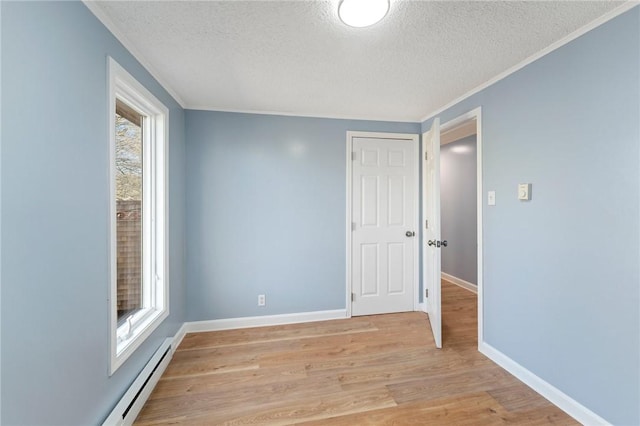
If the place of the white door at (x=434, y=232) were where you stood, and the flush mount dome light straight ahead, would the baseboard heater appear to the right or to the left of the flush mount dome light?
right

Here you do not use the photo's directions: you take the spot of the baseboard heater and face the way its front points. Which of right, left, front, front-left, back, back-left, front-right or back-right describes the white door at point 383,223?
front-left

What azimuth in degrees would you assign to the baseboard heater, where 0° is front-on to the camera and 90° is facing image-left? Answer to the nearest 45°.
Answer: approximately 315°

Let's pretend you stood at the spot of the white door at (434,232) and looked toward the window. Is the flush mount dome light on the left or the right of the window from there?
left

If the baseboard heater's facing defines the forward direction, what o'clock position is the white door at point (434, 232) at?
The white door is roughly at 11 o'clock from the baseboard heater.
